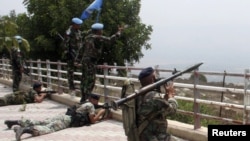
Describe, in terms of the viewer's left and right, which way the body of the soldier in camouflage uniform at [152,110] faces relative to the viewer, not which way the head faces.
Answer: facing away from the viewer and to the right of the viewer

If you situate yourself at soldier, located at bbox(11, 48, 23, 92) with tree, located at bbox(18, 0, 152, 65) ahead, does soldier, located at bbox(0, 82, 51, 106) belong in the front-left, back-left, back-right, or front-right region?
back-right

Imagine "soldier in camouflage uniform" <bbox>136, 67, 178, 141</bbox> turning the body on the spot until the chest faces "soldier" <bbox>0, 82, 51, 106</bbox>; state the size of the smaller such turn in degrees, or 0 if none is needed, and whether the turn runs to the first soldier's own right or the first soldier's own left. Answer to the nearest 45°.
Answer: approximately 90° to the first soldier's own left

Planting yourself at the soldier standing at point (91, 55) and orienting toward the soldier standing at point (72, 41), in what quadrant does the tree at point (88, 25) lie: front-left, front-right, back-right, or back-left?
front-right
